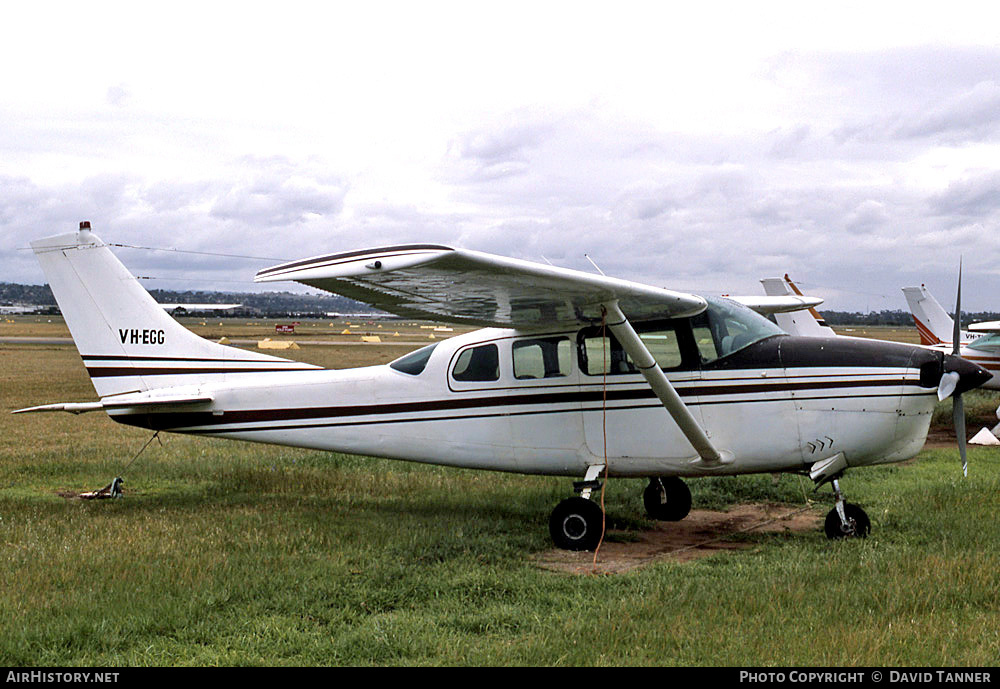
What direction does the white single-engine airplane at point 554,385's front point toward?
to the viewer's right
